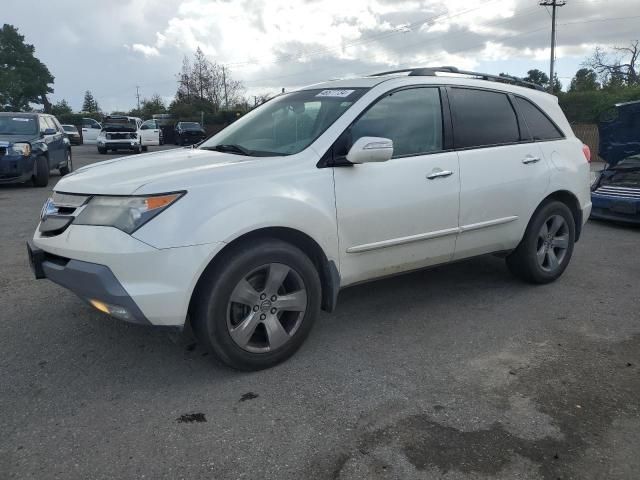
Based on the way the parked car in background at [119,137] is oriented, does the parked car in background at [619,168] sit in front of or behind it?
in front

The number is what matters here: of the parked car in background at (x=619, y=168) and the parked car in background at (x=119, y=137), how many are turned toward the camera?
2

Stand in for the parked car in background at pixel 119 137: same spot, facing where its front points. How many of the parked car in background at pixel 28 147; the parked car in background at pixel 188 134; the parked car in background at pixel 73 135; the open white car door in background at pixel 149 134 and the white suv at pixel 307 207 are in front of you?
2

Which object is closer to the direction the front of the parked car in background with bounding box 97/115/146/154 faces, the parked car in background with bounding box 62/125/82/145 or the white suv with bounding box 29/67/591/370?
the white suv

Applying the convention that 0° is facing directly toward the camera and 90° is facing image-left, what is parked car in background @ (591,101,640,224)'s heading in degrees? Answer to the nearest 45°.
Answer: approximately 0°

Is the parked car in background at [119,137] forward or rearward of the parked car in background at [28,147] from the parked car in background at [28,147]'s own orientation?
rearward

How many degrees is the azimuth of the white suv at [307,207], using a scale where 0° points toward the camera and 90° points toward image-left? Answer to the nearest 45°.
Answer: approximately 45°

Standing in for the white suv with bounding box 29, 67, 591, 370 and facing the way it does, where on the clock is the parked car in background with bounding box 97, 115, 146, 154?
The parked car in background is roughly at 4 o'clock from the white suv.

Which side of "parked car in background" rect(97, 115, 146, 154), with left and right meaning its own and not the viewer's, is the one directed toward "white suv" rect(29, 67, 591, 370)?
front
